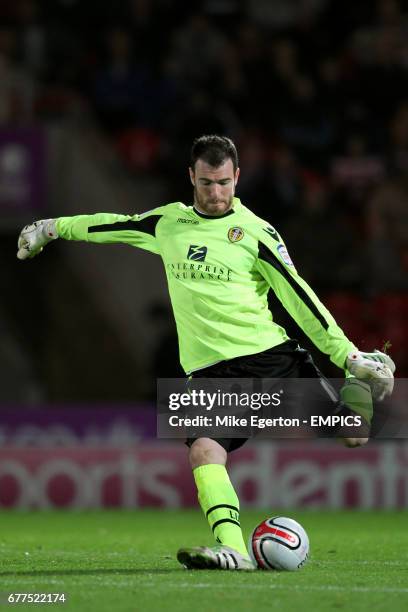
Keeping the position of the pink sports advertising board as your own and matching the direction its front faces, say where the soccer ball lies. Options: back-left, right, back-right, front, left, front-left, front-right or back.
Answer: front

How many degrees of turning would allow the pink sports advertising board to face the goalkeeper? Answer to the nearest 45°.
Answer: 0° — it already faces them

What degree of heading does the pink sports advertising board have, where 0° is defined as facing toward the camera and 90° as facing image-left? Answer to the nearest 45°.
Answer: approximately 0°

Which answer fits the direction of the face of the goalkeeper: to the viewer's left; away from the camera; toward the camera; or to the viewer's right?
toward the camera
